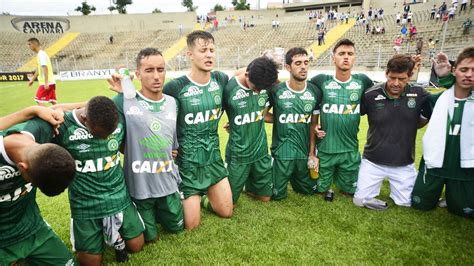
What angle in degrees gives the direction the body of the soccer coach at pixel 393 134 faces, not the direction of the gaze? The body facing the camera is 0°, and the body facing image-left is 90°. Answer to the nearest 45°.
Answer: approximately 0°

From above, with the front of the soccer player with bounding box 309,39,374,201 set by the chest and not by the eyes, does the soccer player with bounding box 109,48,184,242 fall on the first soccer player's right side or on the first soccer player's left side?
on the first soccer player's right side

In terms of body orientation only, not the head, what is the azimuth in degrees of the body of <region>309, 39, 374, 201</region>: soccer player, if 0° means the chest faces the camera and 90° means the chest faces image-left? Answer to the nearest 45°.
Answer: approximately 0°

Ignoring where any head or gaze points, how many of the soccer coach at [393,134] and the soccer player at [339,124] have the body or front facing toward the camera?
2

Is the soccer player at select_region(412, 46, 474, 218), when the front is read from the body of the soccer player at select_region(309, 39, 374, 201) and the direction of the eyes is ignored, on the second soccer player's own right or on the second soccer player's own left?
on the second soccer player's own left

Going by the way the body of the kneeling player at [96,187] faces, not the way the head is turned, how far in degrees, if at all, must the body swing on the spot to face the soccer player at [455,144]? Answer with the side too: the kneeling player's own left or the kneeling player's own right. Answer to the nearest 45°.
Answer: approximately 45° to the kneeling player's own left

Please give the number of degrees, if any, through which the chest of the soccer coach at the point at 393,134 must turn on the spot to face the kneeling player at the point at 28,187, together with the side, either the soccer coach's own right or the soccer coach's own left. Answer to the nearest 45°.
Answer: approximately 45° to the soccer coach's own right
